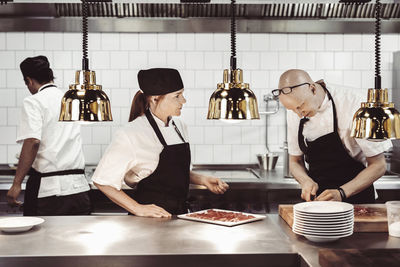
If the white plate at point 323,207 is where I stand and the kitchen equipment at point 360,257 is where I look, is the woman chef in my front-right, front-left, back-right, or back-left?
back-right

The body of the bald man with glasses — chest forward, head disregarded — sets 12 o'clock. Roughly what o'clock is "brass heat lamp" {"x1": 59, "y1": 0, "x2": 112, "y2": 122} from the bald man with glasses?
The brass heat lamp is roughly at 12 o'clock from the bald man with glasses.

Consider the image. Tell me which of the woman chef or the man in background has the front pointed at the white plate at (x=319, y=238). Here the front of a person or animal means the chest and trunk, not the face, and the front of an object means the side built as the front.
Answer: the woman chef

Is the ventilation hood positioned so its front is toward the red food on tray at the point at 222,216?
yes

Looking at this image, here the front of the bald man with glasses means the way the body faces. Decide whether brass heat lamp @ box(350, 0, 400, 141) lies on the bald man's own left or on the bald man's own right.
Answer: on the bald man's own left

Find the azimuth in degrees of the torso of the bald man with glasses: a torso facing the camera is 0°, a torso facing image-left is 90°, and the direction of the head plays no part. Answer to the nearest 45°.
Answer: approximately 45°

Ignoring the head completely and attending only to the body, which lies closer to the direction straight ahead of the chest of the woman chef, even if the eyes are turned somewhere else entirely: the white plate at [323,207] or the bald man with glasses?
the white plate

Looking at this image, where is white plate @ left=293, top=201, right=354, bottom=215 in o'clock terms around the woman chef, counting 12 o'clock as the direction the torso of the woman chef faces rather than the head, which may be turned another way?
The white plate is roughly at 12 o'clock from the woman chef.

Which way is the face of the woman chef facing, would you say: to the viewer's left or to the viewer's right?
to the viewer's right

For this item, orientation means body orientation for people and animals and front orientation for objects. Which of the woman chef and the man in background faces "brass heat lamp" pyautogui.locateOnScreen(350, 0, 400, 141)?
the woman chef

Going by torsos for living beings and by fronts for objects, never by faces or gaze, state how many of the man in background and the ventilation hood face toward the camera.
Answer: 1

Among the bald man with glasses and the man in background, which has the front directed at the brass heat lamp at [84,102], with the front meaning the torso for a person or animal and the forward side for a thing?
the bald man with glasses

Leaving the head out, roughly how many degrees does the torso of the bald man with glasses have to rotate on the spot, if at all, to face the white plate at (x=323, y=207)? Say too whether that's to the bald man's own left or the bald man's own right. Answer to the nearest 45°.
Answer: approximately 45° to the bald man's own left
